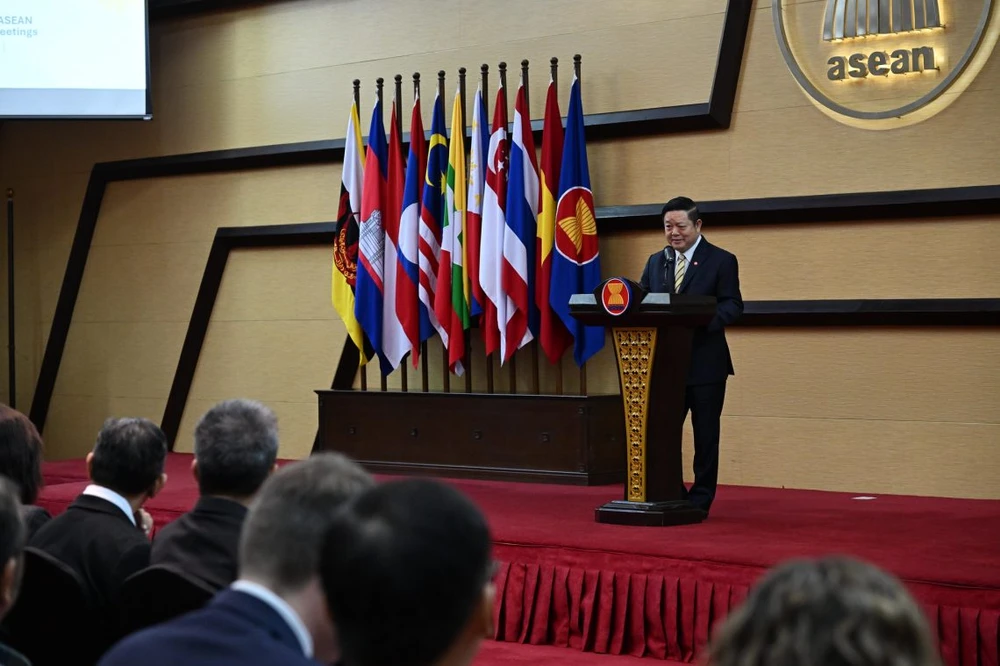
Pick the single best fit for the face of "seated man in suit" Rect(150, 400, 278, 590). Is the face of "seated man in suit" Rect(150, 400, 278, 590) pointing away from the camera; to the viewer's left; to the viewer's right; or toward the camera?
away from the camera

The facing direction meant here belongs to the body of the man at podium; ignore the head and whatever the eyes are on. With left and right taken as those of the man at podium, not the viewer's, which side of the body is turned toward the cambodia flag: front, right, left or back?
right

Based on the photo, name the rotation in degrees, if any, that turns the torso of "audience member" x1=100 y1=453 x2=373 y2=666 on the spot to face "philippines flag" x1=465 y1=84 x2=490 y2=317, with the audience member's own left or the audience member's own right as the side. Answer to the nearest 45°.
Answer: approximately 45° to the audience member's own left

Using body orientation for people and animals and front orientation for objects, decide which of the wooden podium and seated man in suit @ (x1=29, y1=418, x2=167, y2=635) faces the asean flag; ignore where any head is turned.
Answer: the seated man in suit

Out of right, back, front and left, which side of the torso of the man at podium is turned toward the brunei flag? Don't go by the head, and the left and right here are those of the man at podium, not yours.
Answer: right

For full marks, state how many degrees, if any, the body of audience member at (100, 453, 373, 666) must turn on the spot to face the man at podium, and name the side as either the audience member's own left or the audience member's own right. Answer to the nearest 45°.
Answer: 0° — they already face them

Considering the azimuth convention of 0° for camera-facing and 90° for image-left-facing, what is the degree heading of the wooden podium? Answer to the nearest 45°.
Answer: approximately 45°

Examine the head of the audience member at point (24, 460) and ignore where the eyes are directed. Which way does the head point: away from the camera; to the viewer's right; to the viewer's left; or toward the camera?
away from the camera

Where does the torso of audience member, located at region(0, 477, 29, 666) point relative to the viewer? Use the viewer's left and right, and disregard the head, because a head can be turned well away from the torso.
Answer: facing away from the viewer and to the right of the viewer

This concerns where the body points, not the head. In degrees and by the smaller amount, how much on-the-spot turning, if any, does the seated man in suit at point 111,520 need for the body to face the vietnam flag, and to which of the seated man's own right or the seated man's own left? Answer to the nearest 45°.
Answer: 0° — they already face it
